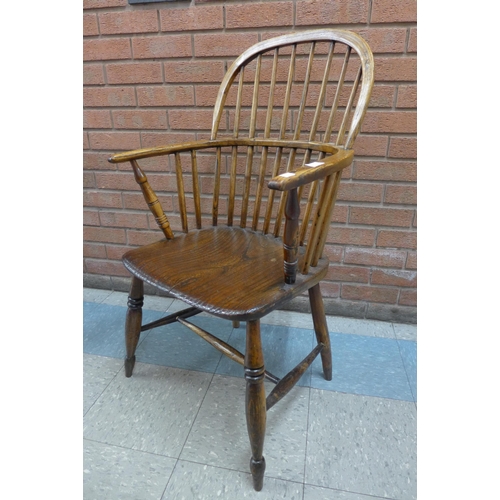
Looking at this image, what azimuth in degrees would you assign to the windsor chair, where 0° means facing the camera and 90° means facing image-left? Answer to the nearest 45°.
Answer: approximately 45°
